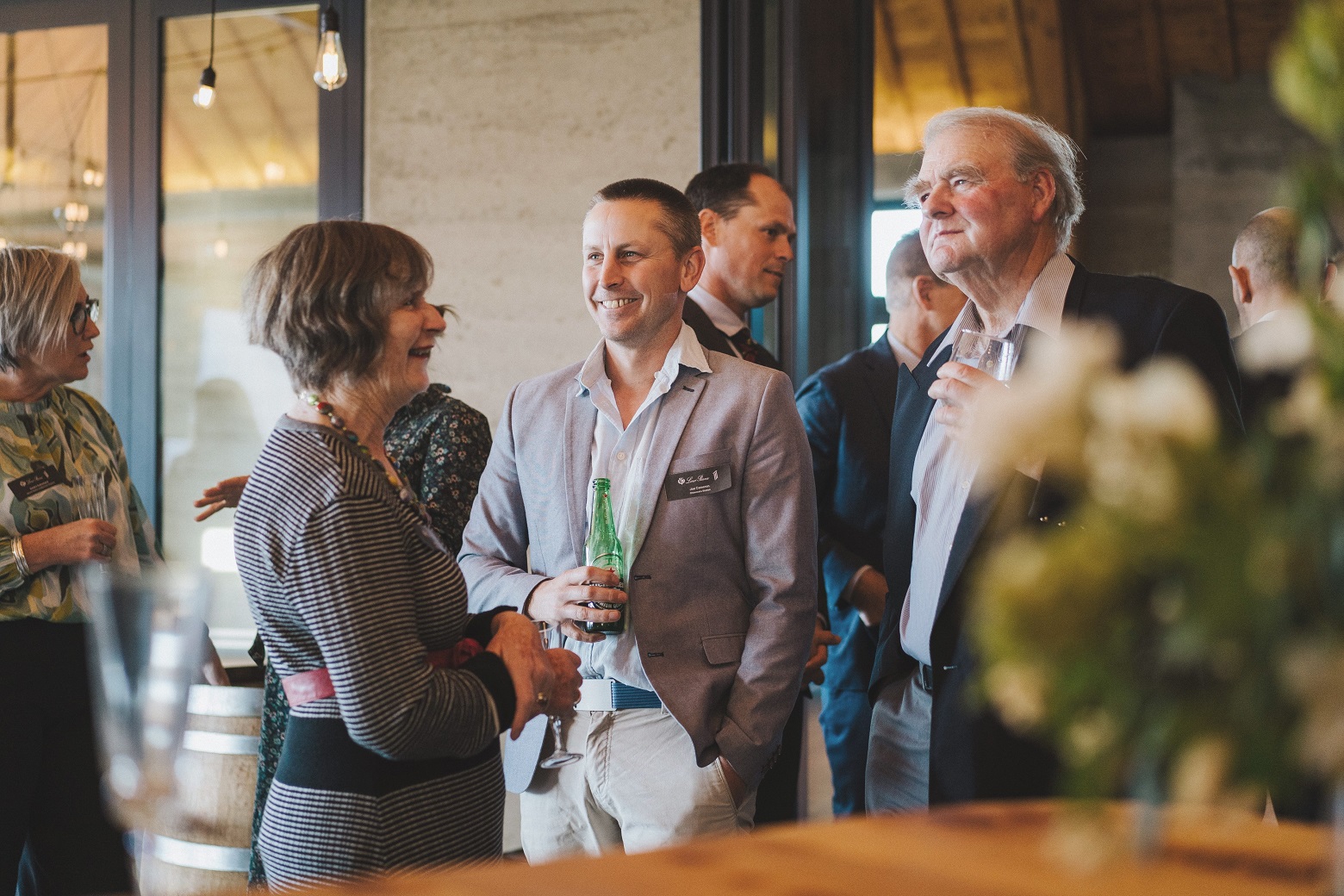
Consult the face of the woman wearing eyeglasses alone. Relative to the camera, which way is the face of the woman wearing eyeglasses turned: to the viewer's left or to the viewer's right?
to the viewer's right

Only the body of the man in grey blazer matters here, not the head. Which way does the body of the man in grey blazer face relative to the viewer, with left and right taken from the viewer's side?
facing the viewer and to the left of the viewer

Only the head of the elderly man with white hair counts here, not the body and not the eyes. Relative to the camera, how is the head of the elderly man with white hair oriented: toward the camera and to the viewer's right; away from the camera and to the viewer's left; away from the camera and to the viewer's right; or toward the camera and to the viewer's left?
toward the camera and to the viewer's left

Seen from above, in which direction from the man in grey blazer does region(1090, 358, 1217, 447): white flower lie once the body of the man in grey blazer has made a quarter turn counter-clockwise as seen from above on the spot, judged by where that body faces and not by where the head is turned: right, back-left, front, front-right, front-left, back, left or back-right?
front-right

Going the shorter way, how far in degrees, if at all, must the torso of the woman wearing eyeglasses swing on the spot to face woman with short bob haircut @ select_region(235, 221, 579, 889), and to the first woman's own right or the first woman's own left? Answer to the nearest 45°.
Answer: approximately 45° to the first woman's own left

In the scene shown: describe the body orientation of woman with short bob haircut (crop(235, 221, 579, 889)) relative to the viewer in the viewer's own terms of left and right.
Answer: facing to the right of the viewer

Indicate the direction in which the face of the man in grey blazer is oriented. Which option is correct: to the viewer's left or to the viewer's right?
to the viewer's left

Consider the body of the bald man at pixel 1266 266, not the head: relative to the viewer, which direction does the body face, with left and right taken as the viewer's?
facing away from the viewer and to the left of the viewer

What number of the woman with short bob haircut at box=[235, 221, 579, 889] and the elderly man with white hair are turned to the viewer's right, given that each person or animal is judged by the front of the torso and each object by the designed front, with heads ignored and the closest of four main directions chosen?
1

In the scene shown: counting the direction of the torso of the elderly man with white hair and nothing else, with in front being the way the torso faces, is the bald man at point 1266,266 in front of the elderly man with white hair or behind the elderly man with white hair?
behind

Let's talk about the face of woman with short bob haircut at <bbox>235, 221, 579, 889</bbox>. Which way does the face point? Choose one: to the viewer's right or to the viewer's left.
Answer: to the viewer's right

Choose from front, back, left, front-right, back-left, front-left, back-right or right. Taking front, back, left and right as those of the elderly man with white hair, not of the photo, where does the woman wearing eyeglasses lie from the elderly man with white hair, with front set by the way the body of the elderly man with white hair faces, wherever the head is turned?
front-right
